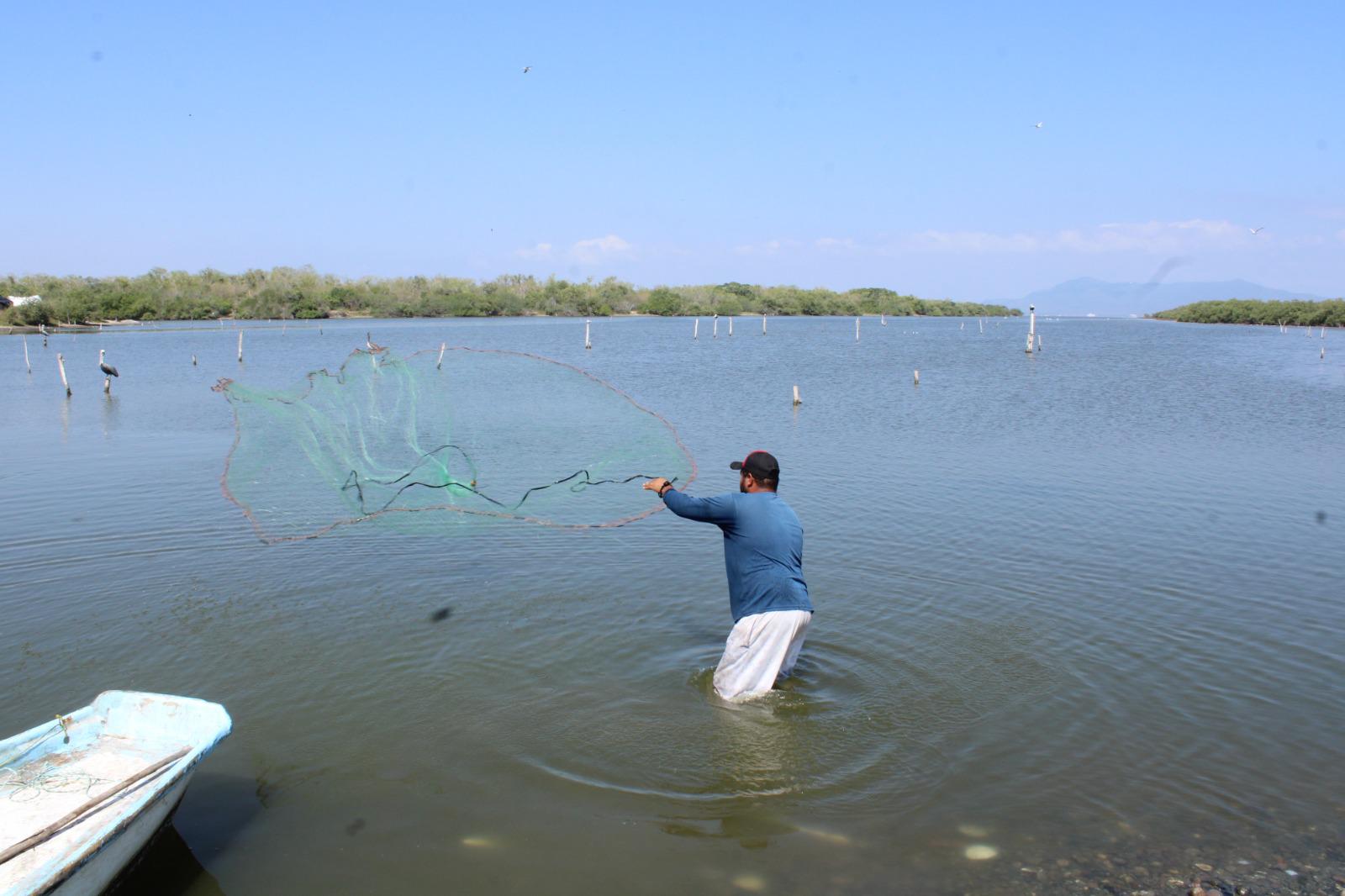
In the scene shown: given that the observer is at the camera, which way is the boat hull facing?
facing away from the viewer and to the right of the viewer
